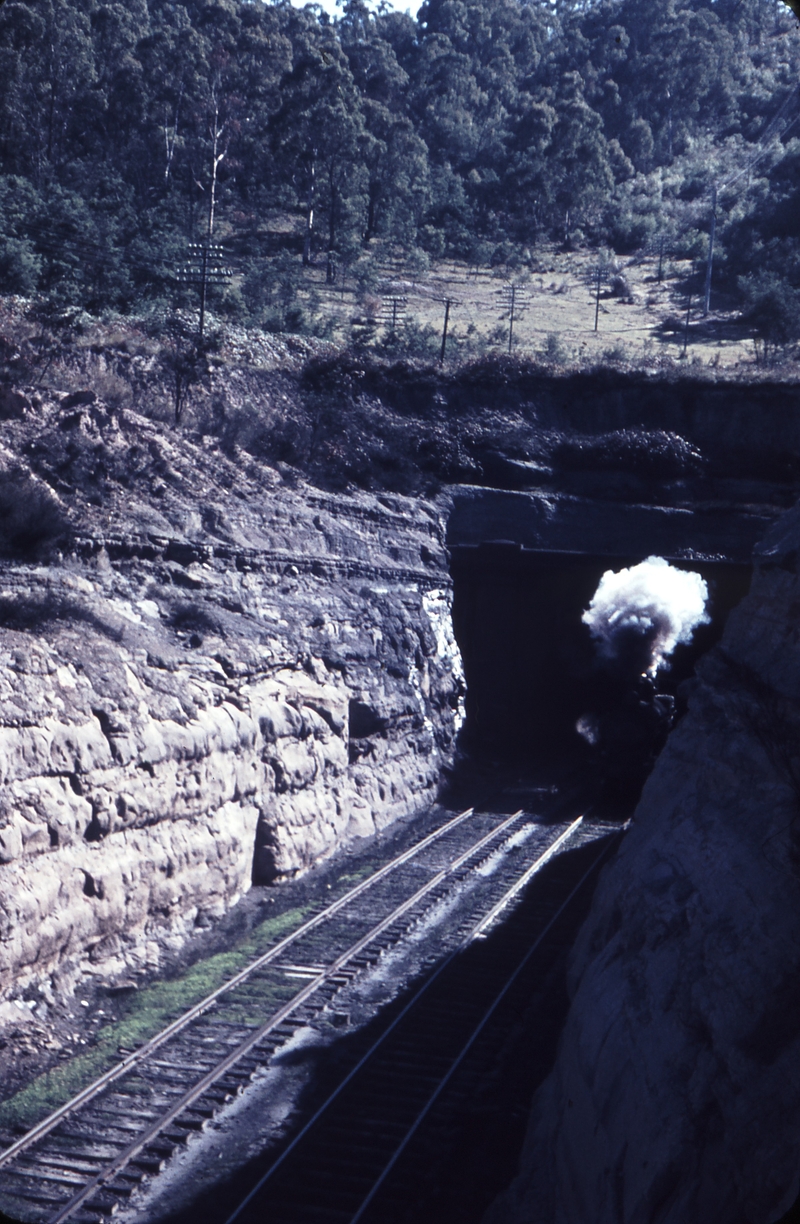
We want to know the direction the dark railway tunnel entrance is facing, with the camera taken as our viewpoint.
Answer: facing the viewer

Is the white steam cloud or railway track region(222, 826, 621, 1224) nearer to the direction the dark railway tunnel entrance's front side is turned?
the railway track

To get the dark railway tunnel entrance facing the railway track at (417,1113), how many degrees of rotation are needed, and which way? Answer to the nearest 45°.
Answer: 0° — it already faces it

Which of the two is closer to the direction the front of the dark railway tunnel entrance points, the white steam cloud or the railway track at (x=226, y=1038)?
the railway track

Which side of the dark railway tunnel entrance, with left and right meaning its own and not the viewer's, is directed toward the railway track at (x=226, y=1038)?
front
